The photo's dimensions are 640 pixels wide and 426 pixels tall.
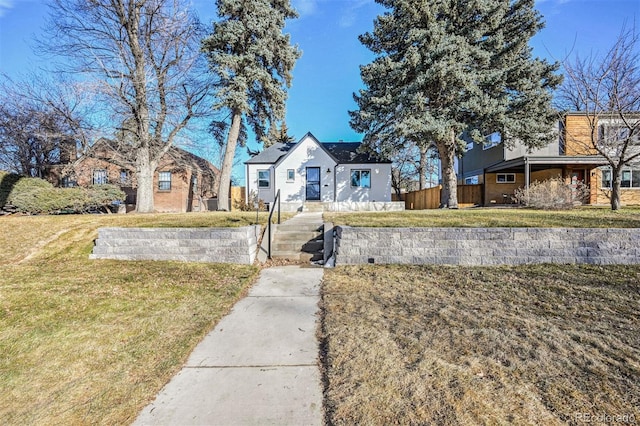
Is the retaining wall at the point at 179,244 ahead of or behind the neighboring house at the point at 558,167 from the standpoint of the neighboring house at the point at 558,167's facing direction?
ahead

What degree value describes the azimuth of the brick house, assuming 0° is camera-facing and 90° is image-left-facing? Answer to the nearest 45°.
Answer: approximately 0°

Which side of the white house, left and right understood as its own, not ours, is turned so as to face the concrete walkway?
front

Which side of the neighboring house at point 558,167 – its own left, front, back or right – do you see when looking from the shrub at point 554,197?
front

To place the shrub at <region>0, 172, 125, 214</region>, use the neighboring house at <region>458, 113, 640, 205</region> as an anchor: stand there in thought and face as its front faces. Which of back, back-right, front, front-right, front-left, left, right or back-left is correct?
front-right

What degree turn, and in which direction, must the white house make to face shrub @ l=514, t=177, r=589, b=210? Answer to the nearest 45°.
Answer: approximately 45° to its left

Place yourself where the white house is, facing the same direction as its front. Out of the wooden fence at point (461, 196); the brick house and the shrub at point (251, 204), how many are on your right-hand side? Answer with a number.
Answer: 2

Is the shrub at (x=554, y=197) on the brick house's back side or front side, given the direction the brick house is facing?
on the front side

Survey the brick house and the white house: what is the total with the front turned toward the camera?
2
